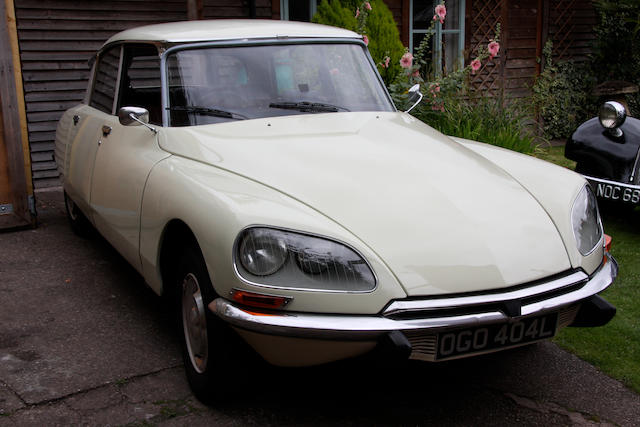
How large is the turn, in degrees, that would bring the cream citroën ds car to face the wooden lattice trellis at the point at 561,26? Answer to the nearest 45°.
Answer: approximately 135° to its left

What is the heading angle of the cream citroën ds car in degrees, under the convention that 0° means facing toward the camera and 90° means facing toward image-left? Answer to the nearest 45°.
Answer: approximately 315°

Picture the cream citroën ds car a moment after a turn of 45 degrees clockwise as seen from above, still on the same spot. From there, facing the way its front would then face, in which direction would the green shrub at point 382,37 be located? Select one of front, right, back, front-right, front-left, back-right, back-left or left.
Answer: back

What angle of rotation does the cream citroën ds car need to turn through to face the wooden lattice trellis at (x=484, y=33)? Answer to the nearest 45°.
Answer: approximately 135° to its left

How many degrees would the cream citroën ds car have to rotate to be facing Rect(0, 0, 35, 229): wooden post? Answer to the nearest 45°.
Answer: approximately 180°

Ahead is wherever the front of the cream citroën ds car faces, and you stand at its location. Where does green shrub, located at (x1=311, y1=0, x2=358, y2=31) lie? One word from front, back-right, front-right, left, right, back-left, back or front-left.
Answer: back-left

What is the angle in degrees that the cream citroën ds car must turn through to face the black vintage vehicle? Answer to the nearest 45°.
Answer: approximately 90° to its left

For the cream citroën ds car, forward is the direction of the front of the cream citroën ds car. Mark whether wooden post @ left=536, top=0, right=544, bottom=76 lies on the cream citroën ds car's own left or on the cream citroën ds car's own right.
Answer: on the cream citroën ds car's own left
